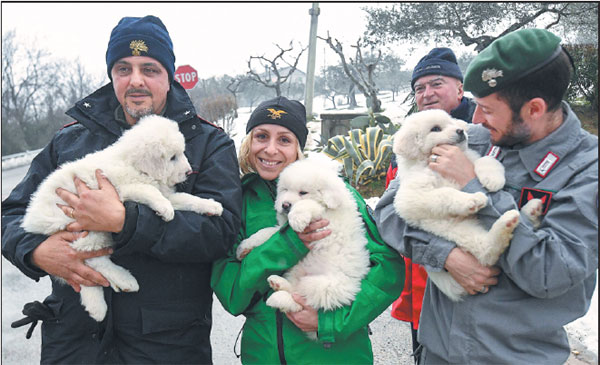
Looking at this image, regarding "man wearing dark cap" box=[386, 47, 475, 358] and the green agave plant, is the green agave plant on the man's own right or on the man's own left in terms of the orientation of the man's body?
on the man's own right

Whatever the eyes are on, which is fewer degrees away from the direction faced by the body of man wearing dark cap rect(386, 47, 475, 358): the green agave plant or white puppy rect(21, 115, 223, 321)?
the white puppy

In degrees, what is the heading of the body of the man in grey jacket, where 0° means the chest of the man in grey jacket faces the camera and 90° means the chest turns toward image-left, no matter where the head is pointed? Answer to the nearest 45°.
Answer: approximately 45°

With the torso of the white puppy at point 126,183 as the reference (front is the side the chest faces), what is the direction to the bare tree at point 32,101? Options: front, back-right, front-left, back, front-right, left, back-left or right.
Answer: left

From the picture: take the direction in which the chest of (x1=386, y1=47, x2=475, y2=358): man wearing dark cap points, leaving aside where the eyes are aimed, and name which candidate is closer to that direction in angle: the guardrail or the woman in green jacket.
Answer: the woman in green jacket

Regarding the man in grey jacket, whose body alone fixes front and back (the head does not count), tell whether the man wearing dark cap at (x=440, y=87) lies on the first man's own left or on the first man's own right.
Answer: on the first man's own right

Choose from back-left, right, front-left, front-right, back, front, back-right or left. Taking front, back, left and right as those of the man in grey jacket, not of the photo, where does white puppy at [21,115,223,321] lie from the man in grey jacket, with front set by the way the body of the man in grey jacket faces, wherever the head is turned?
front-right

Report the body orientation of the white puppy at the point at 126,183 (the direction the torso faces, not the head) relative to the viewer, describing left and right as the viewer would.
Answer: facing to the right of the viewer

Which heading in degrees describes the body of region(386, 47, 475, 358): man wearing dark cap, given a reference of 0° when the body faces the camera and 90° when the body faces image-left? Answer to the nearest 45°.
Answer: approximately 45°

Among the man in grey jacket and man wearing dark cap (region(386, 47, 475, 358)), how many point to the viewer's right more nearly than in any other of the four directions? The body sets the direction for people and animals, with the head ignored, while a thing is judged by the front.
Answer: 0

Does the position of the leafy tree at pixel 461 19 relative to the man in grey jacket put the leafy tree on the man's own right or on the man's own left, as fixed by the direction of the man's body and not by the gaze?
on the man's own right

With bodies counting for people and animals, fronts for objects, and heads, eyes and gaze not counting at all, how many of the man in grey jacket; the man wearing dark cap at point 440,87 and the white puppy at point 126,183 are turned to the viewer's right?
1

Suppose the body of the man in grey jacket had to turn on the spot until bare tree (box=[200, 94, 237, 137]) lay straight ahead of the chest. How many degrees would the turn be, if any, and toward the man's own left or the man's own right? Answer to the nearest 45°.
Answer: approximately 90° to the man's own right

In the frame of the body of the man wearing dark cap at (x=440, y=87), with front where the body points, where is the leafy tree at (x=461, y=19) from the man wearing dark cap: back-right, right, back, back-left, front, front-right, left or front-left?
back-right

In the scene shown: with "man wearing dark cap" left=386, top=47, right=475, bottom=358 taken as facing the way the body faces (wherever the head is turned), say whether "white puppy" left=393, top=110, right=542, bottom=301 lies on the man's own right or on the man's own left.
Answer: on the man's own left
